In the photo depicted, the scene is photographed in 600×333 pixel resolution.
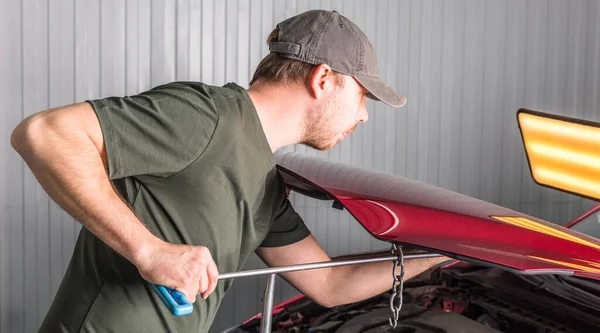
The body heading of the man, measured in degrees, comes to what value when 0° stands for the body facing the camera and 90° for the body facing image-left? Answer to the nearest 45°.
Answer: approximately 270°

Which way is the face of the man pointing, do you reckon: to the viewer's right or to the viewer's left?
to the viewer's right
